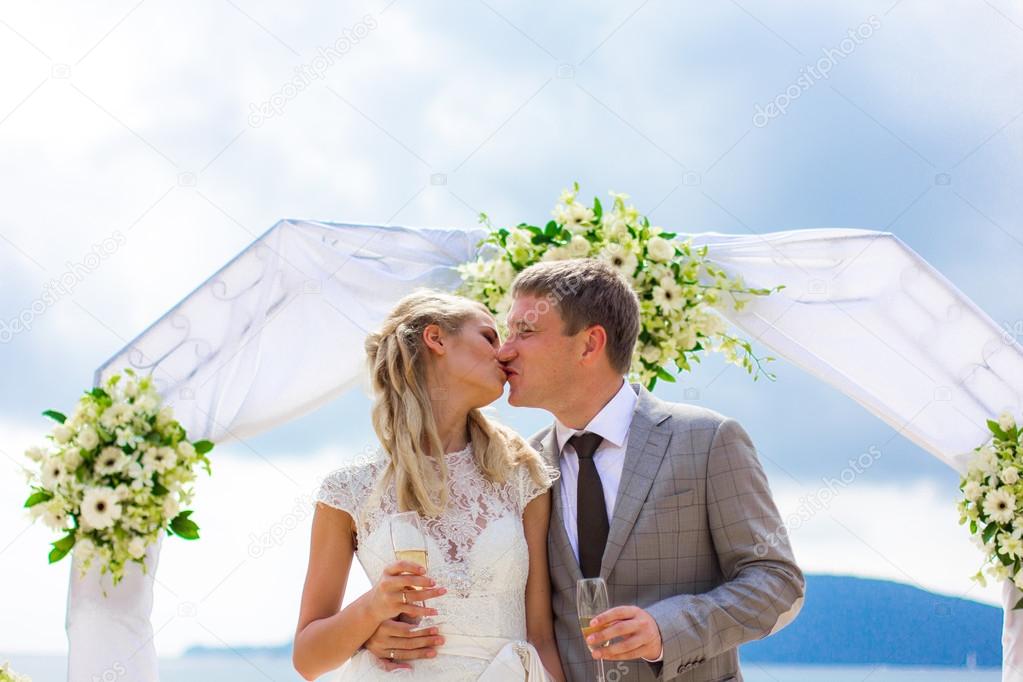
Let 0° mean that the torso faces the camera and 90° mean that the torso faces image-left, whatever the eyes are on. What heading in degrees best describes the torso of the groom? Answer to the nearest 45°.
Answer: approximately 45°

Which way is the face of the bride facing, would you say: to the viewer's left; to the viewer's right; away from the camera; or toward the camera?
to the viewer's right

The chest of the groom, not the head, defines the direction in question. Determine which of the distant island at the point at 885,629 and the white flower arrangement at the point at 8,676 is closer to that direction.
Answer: the white flower arrangement

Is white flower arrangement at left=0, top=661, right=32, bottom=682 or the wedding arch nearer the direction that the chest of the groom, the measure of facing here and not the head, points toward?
the white flower arrangement

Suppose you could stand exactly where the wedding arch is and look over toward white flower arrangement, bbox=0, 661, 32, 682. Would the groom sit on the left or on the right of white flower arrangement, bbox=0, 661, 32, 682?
left

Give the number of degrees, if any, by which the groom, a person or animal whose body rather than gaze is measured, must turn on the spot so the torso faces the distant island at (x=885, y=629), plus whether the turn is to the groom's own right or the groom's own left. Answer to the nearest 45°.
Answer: approximately 135° to the groom's own right

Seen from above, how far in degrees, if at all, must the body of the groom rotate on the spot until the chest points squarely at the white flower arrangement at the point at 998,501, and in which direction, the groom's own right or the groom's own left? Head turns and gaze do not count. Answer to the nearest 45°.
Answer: approximately 180°

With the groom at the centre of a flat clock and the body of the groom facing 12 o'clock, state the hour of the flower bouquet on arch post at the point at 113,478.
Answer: The flower bouquet on arch post is roughly at 2 o'clock from the groom.

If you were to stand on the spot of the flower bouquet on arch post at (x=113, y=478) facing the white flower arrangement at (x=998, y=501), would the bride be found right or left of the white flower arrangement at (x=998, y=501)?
right

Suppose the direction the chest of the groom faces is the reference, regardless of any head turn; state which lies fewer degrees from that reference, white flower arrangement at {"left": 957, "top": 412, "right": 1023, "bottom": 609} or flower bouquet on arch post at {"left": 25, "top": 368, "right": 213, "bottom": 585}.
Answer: the flower bouquet on arch post
